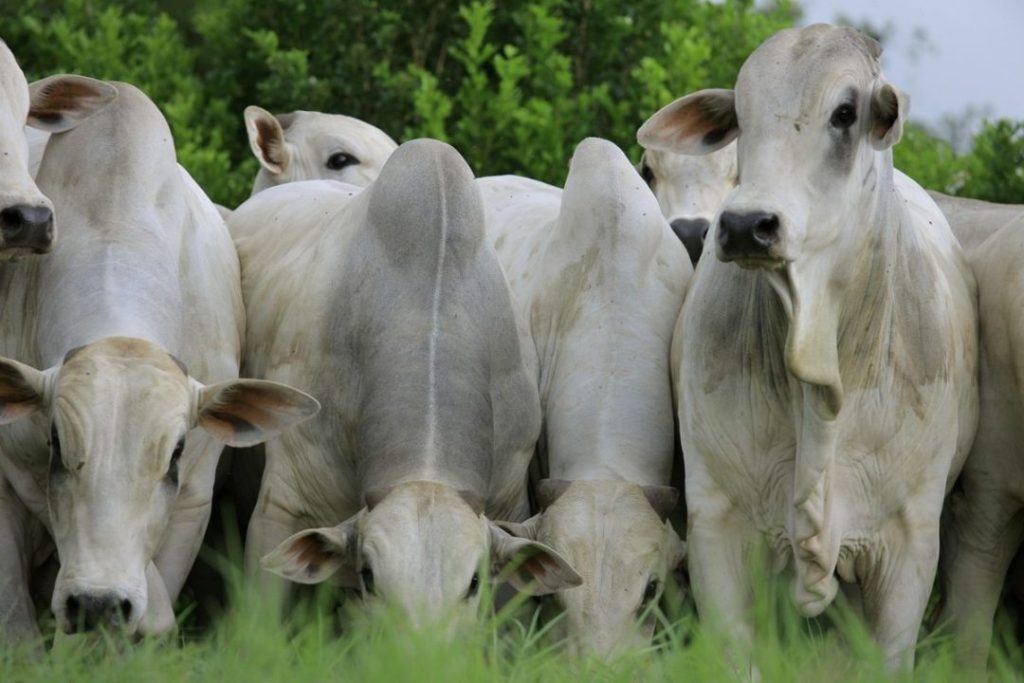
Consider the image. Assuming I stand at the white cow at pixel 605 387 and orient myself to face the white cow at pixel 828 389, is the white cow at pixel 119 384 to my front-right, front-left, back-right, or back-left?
back-right

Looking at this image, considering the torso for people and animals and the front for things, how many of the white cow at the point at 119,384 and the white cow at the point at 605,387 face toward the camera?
2

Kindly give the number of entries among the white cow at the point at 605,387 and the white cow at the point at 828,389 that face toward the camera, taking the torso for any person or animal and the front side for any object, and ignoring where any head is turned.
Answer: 2

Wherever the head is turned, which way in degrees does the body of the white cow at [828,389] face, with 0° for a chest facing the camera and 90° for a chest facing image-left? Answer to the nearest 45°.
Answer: approximately 0°

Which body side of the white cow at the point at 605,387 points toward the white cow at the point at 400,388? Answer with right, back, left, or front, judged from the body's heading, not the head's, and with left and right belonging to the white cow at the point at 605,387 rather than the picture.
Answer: right

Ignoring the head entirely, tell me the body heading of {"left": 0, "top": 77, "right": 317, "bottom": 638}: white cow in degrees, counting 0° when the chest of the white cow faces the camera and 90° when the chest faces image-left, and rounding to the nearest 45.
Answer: approximately 0°

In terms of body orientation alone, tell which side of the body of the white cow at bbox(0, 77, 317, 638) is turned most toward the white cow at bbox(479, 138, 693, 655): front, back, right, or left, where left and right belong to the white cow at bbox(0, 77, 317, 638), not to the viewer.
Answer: left

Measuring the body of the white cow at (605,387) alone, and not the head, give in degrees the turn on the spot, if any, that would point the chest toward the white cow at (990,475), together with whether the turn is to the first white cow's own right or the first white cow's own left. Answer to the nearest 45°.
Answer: approximately 90° to the first white cow's own left

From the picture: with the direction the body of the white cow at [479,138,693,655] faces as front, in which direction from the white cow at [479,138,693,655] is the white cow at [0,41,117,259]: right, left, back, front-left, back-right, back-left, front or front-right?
right
